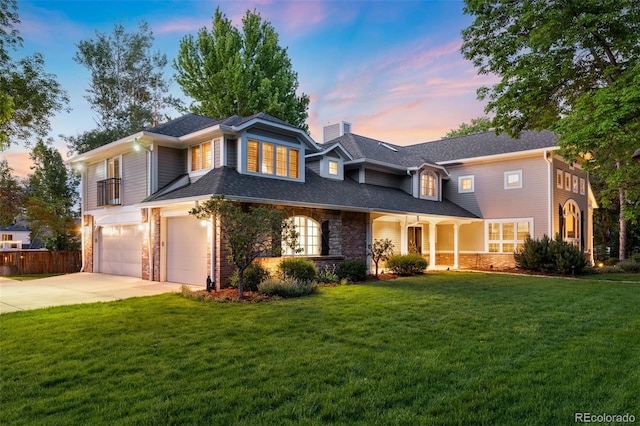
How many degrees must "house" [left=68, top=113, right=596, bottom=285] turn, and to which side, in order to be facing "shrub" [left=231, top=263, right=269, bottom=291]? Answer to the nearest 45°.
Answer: approximately 45° to its right

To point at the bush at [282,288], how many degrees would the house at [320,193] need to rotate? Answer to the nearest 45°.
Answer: approximately 45° to its right

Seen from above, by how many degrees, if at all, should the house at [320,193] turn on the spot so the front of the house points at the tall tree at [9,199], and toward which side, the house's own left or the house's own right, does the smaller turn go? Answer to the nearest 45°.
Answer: approximately 135° to the house's own right

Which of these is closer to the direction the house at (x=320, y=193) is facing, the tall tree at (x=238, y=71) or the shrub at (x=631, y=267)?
the shrub

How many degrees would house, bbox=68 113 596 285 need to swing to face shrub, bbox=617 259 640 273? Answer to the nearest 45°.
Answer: approximately 45° to its left

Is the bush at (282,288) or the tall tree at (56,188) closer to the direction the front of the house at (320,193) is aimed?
the bush

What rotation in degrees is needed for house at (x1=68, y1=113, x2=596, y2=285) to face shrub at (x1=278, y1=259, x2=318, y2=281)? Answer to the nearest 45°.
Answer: approximately 45° to its right

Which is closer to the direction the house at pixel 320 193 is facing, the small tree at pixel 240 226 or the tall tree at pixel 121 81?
the small tree

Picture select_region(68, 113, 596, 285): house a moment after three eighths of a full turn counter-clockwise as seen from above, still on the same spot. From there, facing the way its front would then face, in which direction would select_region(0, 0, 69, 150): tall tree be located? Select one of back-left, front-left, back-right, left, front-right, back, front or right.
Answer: left

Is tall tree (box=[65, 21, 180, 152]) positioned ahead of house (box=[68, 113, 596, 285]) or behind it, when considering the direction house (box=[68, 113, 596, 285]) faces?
behind

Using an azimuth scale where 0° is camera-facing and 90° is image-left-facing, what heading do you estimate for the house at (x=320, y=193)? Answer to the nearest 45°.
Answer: approximately 315°

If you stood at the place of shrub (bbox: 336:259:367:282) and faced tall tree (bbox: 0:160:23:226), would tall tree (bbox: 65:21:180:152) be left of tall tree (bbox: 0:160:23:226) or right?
right
